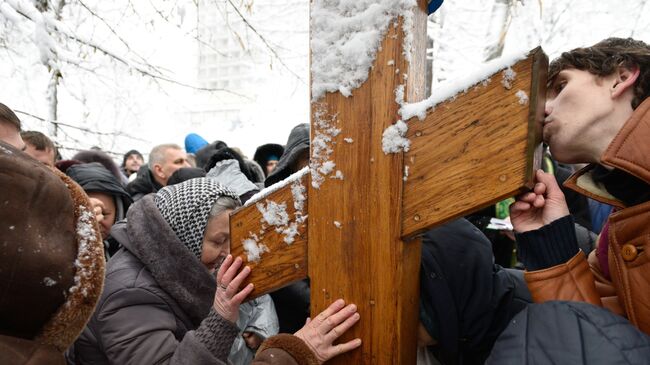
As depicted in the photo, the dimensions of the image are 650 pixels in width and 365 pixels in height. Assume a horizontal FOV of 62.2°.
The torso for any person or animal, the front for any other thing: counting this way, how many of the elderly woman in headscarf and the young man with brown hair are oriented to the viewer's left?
1

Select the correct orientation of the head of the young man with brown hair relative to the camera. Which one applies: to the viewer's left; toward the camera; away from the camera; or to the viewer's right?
to the viewer's left

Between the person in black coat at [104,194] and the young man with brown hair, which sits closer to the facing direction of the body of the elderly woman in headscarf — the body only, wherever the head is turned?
the young man with brown hair

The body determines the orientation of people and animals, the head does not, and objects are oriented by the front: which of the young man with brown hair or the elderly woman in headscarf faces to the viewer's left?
the young man with brown hair

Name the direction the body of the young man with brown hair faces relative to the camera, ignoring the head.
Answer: to the viewer's left

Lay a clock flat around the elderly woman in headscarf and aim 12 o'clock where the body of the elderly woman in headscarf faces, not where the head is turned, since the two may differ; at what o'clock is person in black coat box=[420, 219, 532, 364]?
The person in black coat is roughly at 1 o'clock from the elderly woman in headscarf.

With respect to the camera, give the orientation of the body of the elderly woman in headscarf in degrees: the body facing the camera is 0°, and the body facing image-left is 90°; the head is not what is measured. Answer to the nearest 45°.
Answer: approximately 270°
